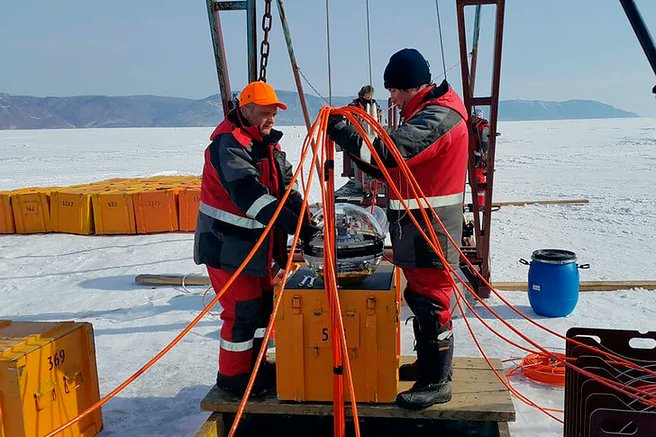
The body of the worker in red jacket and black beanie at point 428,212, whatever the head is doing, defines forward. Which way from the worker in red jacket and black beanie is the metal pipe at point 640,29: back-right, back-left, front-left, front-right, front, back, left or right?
back-left

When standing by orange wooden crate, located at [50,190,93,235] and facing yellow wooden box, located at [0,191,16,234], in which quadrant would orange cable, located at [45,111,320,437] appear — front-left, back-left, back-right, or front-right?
back-left

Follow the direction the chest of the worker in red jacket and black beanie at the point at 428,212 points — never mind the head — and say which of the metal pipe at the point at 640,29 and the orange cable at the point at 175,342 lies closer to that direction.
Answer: the orange cable

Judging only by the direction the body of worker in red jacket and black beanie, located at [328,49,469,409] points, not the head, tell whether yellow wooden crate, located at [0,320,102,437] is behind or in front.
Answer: in front

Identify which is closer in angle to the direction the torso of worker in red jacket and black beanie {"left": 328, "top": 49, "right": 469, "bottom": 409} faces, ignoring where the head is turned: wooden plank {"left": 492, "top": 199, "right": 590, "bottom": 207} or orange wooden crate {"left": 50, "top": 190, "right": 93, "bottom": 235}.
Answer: the orange wooden crate

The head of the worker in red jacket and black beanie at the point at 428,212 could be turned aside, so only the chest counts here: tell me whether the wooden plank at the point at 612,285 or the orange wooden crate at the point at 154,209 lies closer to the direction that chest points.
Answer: the orange wooden crate

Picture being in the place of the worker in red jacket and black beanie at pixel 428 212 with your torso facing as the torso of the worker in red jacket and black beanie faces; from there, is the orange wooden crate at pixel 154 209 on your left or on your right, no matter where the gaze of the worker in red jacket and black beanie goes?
on your right

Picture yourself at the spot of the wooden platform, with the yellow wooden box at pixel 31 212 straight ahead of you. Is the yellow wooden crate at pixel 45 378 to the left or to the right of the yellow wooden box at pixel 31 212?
left

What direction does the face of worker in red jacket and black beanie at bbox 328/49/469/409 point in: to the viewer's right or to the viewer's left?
to the viewer's left

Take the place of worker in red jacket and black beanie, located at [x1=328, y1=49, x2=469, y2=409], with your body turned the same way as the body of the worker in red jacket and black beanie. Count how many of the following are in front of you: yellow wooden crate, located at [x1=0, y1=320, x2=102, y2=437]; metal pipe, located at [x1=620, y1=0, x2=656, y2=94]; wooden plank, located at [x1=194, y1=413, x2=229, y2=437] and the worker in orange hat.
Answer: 3

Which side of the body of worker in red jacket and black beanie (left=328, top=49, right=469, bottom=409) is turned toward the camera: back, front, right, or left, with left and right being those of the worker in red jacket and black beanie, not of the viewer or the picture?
left

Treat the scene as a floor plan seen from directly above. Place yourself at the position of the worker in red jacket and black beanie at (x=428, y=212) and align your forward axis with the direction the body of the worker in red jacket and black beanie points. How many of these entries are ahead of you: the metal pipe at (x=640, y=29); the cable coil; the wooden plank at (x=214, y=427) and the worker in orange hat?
2

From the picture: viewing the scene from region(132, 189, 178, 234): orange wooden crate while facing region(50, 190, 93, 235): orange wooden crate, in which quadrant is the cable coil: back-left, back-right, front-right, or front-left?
back-left

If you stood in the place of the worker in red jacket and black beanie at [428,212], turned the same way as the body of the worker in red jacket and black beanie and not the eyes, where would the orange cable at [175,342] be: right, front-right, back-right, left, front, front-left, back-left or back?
front-left
